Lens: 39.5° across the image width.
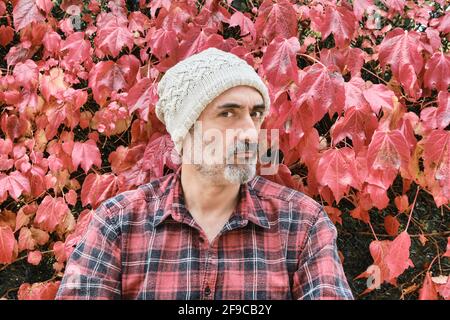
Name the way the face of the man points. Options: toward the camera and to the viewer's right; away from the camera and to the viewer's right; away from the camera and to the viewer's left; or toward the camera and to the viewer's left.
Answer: toward the camera and to the viewer's right

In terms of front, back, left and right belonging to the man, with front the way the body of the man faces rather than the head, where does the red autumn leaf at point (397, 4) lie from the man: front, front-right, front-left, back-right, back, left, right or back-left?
back-left

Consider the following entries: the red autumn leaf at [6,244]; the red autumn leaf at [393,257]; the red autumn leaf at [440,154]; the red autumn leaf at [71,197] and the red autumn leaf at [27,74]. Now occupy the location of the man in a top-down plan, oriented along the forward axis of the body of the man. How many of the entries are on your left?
2

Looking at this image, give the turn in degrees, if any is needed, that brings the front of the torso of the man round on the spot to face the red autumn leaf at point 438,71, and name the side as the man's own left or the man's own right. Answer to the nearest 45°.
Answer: approximately 135° to the man's own left

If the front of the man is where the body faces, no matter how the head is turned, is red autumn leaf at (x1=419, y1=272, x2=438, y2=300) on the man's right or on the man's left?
on the man's left

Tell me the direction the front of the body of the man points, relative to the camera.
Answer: toward the camera

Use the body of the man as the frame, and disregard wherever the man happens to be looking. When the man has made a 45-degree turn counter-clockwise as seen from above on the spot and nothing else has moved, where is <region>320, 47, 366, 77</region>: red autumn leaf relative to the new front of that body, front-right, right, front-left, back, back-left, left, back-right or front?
left

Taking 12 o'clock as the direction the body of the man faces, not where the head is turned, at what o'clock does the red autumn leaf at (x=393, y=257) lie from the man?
The red autumn leaf is roughly at 9 o'clock from the man.

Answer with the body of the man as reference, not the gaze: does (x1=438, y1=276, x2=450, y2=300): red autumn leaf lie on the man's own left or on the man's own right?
on the man's own left

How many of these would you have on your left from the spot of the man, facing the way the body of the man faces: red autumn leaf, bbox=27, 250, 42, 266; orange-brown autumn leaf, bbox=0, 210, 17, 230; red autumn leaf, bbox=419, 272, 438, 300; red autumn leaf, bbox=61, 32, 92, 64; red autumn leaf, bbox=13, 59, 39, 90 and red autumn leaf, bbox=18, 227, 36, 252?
1

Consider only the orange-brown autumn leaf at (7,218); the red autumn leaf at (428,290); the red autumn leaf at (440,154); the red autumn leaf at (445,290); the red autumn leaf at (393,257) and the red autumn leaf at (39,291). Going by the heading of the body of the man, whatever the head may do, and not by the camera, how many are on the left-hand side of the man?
4
